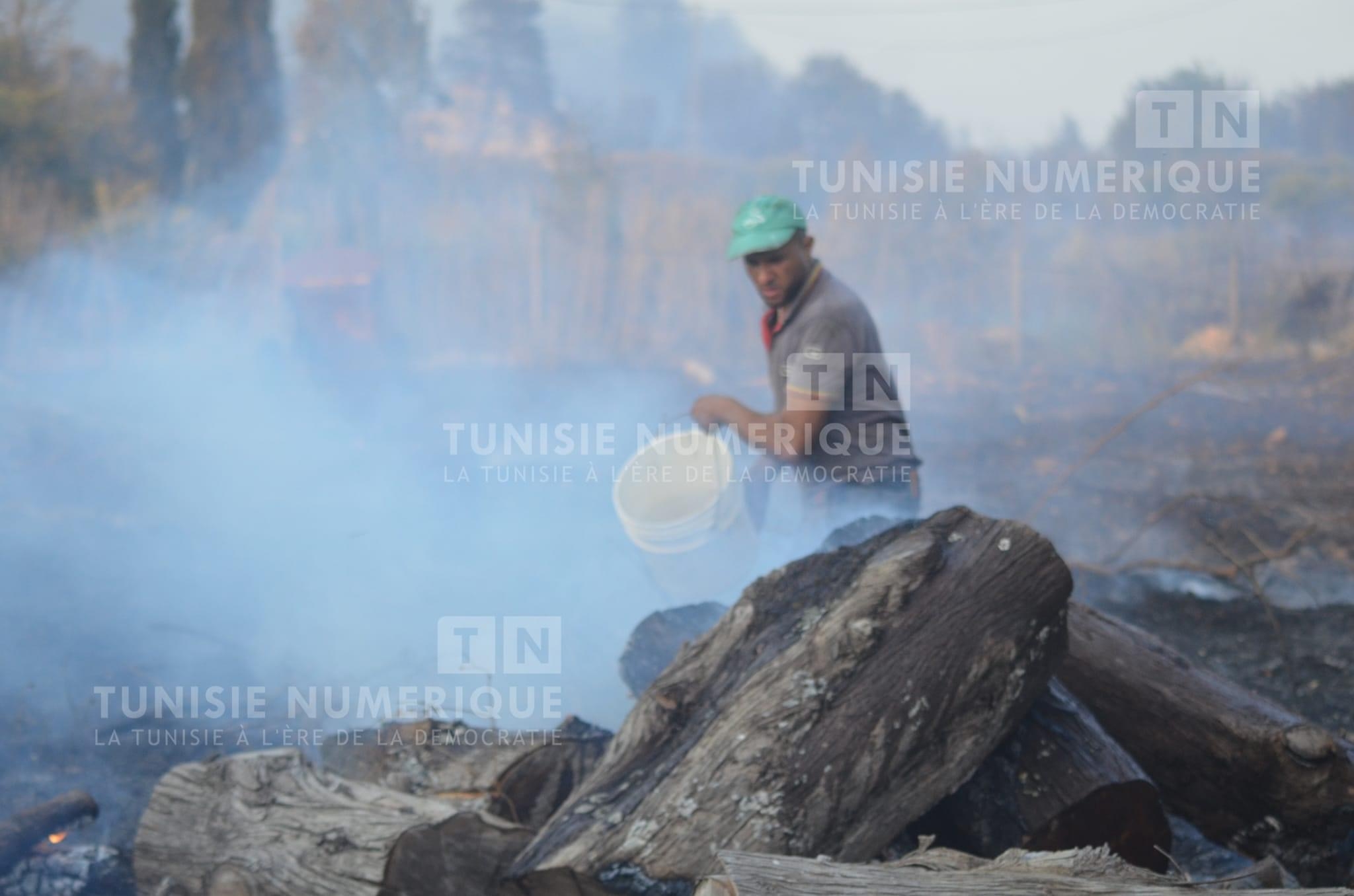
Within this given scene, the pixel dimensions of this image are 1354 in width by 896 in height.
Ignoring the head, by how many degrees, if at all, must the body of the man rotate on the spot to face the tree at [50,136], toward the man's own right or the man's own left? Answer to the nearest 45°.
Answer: approximately 45° to the man's own right

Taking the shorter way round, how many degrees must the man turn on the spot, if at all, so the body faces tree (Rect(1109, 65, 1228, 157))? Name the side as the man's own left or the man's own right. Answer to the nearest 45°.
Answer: approximately 90° to the man's own right

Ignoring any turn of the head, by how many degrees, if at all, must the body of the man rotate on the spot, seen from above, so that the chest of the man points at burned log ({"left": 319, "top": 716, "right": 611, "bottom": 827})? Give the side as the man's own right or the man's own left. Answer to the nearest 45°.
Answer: approximately 45° to the man's own left

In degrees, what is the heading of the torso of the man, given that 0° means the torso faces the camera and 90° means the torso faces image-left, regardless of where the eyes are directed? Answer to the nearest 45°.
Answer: approximately 90°

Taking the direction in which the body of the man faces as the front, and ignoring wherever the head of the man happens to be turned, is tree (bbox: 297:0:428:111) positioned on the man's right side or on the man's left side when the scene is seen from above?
on the man's right side

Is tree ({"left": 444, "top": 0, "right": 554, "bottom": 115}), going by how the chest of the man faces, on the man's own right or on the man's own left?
on the man's own right

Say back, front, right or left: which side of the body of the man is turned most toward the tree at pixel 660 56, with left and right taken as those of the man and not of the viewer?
right

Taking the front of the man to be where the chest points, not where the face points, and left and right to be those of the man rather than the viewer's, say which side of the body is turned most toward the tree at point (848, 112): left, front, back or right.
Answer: right
